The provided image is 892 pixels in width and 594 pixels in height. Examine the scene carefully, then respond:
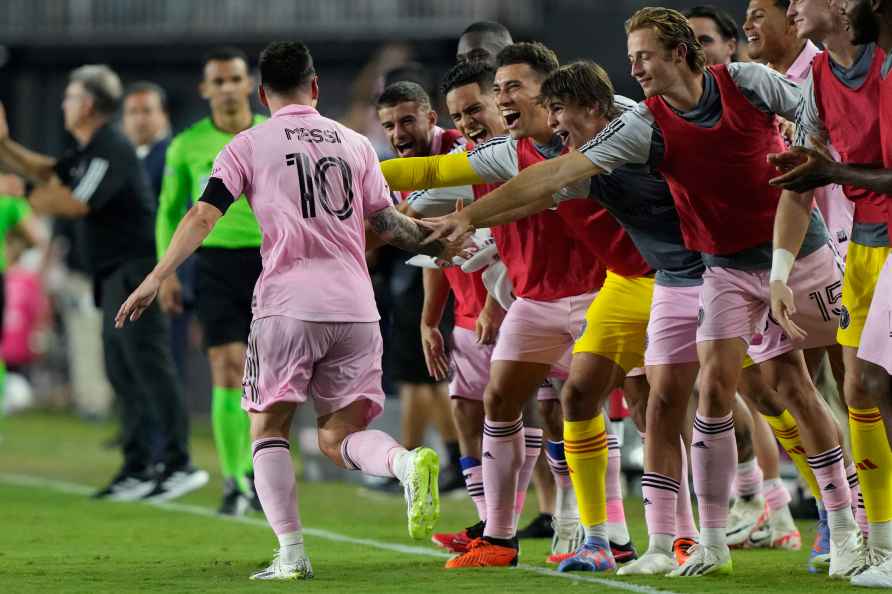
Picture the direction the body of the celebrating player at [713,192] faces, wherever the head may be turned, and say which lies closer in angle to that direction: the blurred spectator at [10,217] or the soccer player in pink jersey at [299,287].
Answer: the soccer player in pink jersey

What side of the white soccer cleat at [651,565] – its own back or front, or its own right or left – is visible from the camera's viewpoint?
left

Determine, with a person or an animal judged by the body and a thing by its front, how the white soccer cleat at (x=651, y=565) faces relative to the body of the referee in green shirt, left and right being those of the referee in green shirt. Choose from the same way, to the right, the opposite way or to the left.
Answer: to the right

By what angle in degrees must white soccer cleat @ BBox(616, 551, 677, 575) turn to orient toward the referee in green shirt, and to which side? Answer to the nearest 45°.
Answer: approximately 45° to its right

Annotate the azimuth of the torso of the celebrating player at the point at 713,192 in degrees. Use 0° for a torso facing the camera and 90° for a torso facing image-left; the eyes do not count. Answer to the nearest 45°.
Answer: approximately 45°

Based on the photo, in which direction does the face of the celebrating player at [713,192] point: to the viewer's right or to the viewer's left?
to the viewer's left

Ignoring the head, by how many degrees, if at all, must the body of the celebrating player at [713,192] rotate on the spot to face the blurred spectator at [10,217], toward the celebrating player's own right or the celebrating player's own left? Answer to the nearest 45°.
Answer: approximately 90° to the celebrating player's own right

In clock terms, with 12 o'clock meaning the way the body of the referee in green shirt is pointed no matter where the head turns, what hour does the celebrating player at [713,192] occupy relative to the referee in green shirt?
The celebrating player is roughly at 11 o'clock from the referee in green shirt.

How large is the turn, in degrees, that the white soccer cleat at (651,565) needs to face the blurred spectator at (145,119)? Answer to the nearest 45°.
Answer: approximately 45° to its right

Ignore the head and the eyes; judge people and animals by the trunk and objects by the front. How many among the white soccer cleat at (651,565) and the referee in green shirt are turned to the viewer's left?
1
